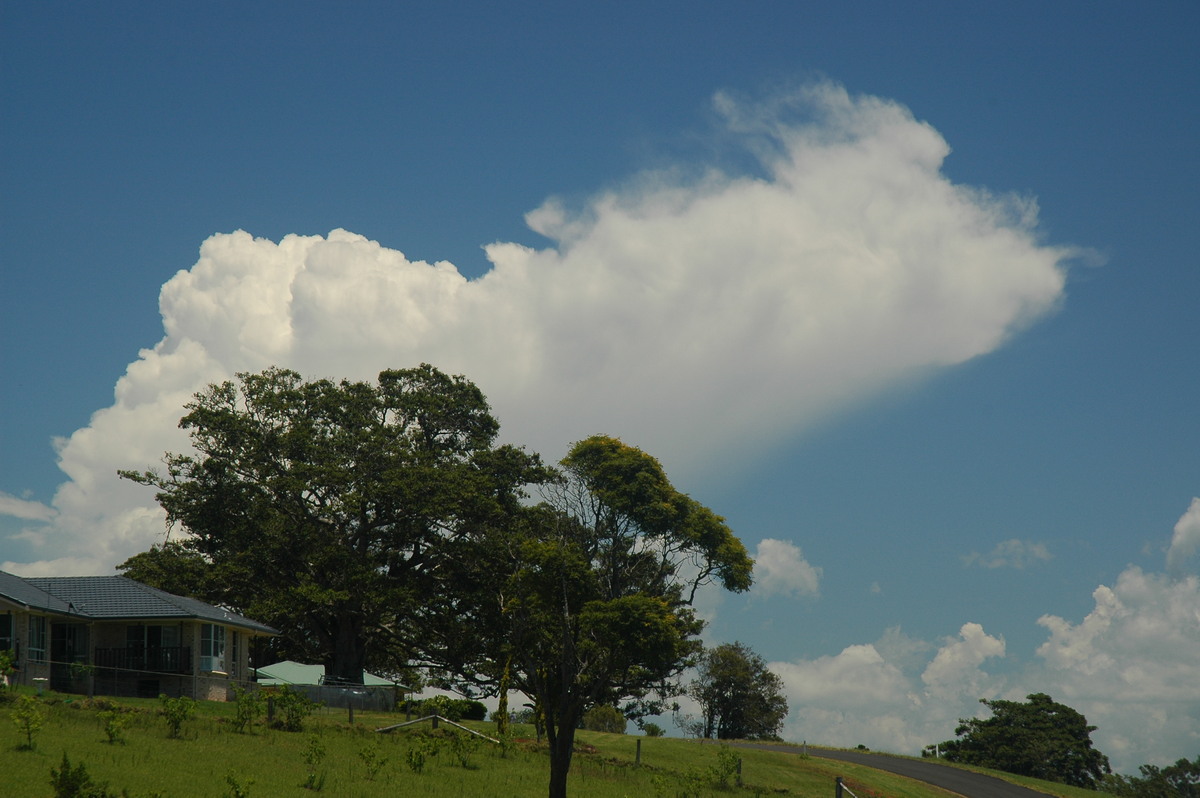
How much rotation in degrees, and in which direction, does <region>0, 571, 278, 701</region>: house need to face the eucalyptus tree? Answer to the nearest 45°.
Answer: approximately 45° to its left

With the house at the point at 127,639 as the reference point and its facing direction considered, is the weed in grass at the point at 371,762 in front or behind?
in front

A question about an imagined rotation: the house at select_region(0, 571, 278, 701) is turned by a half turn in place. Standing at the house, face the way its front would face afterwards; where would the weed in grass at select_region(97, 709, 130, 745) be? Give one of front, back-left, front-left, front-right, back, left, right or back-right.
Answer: back

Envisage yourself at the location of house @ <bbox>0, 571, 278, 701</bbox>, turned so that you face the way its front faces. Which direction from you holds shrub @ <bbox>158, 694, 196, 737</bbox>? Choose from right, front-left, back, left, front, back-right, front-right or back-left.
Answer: front

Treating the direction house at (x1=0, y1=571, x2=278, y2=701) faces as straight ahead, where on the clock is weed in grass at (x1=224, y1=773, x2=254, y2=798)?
The weed in grass is roughly at 12 o'clock from the house.

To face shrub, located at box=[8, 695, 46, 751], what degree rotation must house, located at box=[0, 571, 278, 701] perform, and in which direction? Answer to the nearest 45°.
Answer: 0° — it already faces it

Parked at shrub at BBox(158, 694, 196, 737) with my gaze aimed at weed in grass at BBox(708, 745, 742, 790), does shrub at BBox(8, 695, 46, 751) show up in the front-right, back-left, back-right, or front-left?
back-right

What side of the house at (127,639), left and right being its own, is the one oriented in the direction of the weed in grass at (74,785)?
front

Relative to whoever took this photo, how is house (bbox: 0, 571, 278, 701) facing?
facing the viewer
